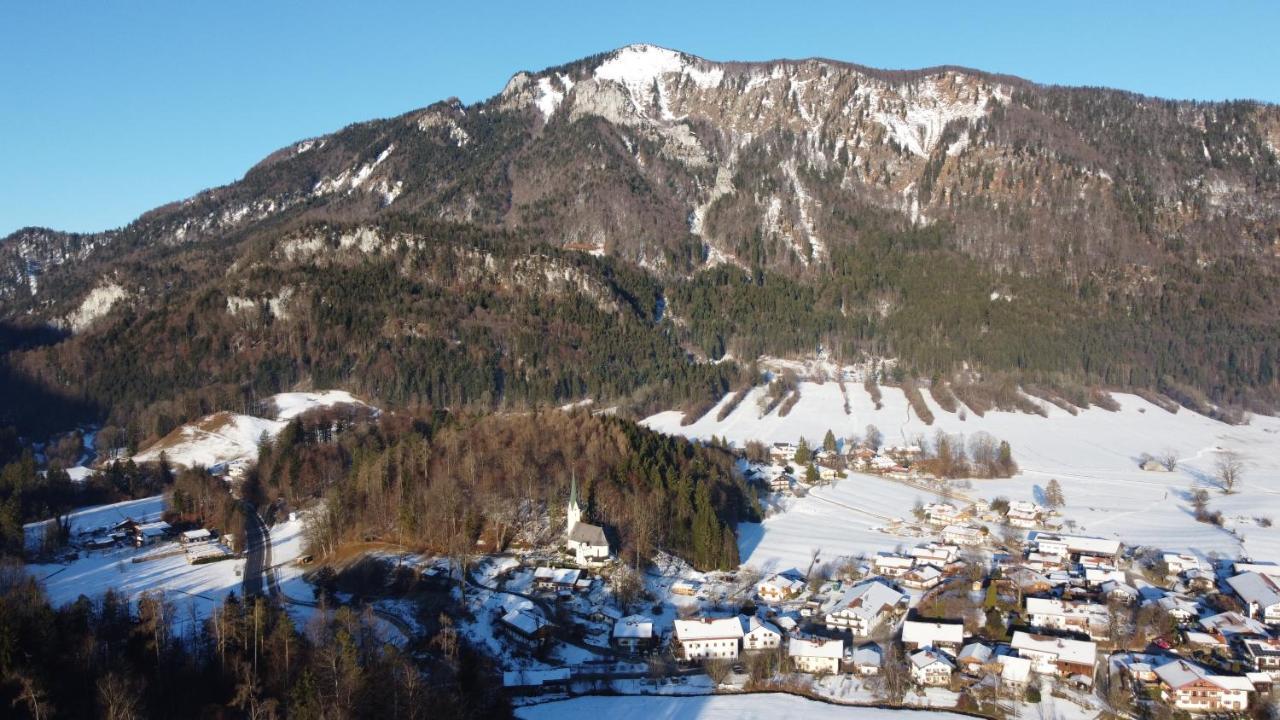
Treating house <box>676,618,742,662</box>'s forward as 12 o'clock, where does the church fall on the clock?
The church is roughly at 5 o'clock from the house.

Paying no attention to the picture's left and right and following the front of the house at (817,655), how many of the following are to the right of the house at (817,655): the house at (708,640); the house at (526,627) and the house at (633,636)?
3

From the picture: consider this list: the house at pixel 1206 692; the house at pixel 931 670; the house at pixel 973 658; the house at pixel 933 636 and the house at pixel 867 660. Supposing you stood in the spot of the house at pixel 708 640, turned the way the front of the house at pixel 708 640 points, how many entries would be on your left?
5

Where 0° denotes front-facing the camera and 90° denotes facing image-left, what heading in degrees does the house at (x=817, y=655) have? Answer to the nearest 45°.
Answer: approximately 0°

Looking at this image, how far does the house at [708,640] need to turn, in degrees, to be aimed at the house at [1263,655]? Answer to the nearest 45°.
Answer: approximately 90° to its left

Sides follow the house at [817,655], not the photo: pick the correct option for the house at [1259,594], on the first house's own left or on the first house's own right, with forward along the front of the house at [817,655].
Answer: on the first house's own left

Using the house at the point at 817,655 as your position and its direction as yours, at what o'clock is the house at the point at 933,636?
the house at the point at 933,636 is roughly at 8 o'clock from the house at the point at 817,655.

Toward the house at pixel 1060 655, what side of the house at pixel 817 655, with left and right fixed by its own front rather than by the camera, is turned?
left

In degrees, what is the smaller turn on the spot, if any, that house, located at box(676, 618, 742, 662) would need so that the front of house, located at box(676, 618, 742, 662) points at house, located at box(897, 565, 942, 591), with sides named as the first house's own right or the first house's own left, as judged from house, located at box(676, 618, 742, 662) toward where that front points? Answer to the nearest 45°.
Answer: approximately 135° to the first house's own left

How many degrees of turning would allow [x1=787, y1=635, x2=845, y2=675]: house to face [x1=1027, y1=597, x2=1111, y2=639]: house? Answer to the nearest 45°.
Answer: approximately 135° to its left

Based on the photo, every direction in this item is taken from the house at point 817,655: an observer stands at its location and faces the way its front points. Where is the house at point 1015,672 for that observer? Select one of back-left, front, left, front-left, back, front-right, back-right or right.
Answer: left

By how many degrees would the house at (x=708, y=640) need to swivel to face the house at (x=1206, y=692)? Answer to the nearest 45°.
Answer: approximately 90° to its left
